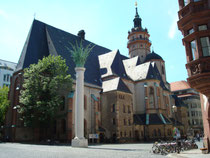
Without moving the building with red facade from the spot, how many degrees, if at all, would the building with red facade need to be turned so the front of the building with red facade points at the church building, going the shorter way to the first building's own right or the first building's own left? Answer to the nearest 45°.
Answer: approximately 45° to the first building's own right

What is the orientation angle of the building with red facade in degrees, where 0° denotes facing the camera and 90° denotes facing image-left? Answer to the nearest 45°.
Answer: approximately 90°

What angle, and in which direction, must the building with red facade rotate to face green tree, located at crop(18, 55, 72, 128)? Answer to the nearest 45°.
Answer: approximately 45° to its right
